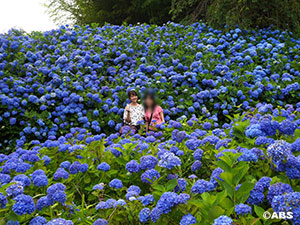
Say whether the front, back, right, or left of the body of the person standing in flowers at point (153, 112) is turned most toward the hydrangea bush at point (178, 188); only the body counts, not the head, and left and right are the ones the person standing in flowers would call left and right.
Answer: front

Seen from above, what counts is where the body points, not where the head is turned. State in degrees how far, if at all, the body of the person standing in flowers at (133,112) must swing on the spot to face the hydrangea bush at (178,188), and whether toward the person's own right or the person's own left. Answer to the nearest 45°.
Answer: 0° — they already face it

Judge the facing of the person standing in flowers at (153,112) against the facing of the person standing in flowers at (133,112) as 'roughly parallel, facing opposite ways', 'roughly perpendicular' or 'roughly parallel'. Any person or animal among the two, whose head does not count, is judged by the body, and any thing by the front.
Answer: roughly parallel

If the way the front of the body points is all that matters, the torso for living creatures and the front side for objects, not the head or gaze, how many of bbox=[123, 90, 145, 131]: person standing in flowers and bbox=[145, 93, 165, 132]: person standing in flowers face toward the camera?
2

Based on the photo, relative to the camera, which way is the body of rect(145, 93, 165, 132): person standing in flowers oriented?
toward the camera
